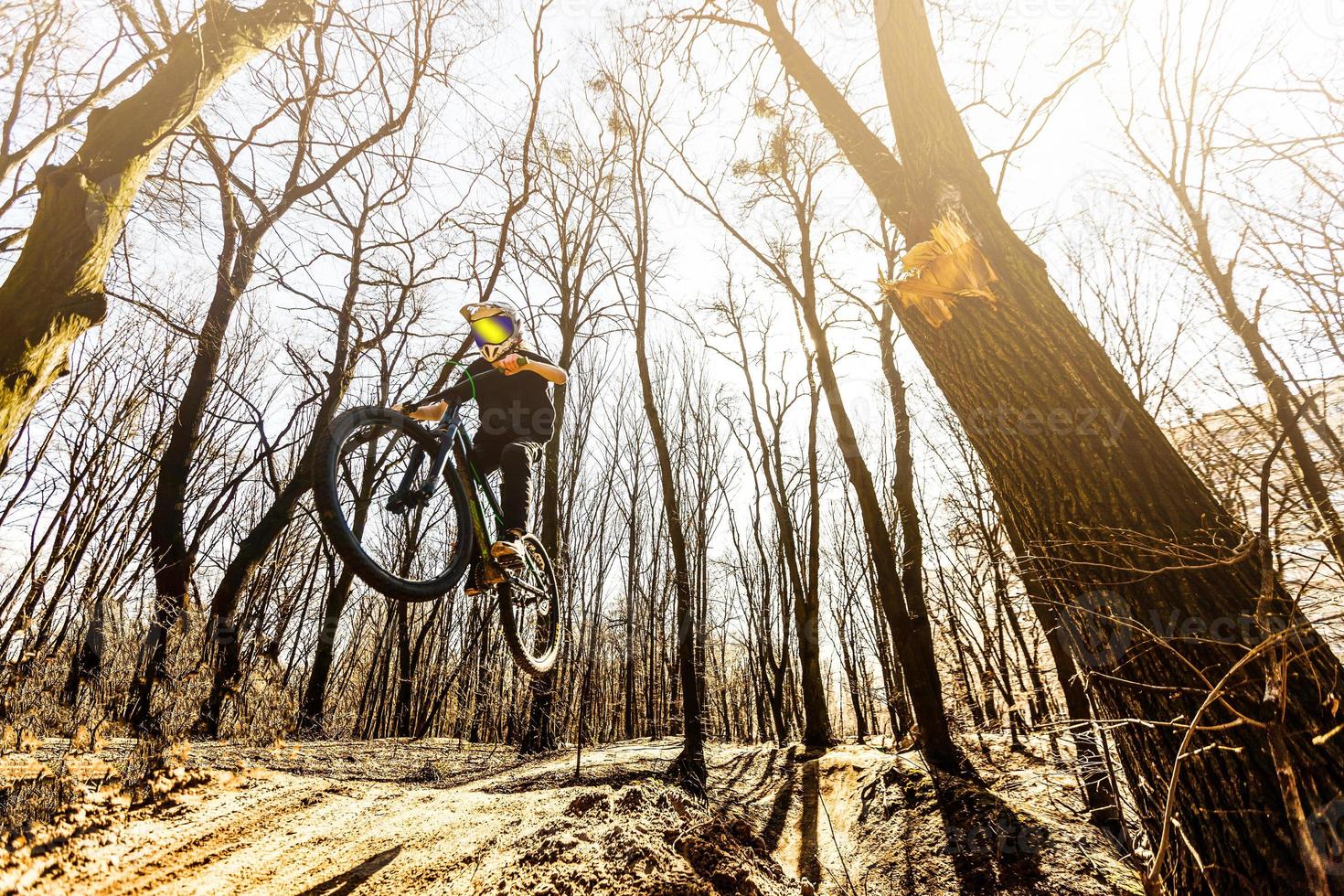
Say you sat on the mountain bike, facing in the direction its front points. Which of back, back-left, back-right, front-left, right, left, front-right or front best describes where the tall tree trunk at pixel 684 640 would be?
back

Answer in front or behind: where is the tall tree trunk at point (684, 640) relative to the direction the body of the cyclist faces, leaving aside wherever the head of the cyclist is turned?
behind

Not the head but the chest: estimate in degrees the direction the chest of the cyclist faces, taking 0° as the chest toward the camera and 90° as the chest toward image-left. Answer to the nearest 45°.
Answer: approximately 45°

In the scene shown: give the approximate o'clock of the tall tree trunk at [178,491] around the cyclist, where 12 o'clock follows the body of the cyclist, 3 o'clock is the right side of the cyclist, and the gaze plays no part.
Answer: The tall tree trunk is roughly at 3 o'clock from the cyclist.

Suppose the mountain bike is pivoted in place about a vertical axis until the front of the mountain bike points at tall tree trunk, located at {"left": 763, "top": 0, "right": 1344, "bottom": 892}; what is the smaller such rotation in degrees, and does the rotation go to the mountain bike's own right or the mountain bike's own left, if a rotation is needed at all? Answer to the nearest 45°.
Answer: approximately 90° to the mountain bike's own left

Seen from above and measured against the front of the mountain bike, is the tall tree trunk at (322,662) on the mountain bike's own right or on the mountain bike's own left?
on the mountain bike's own right
